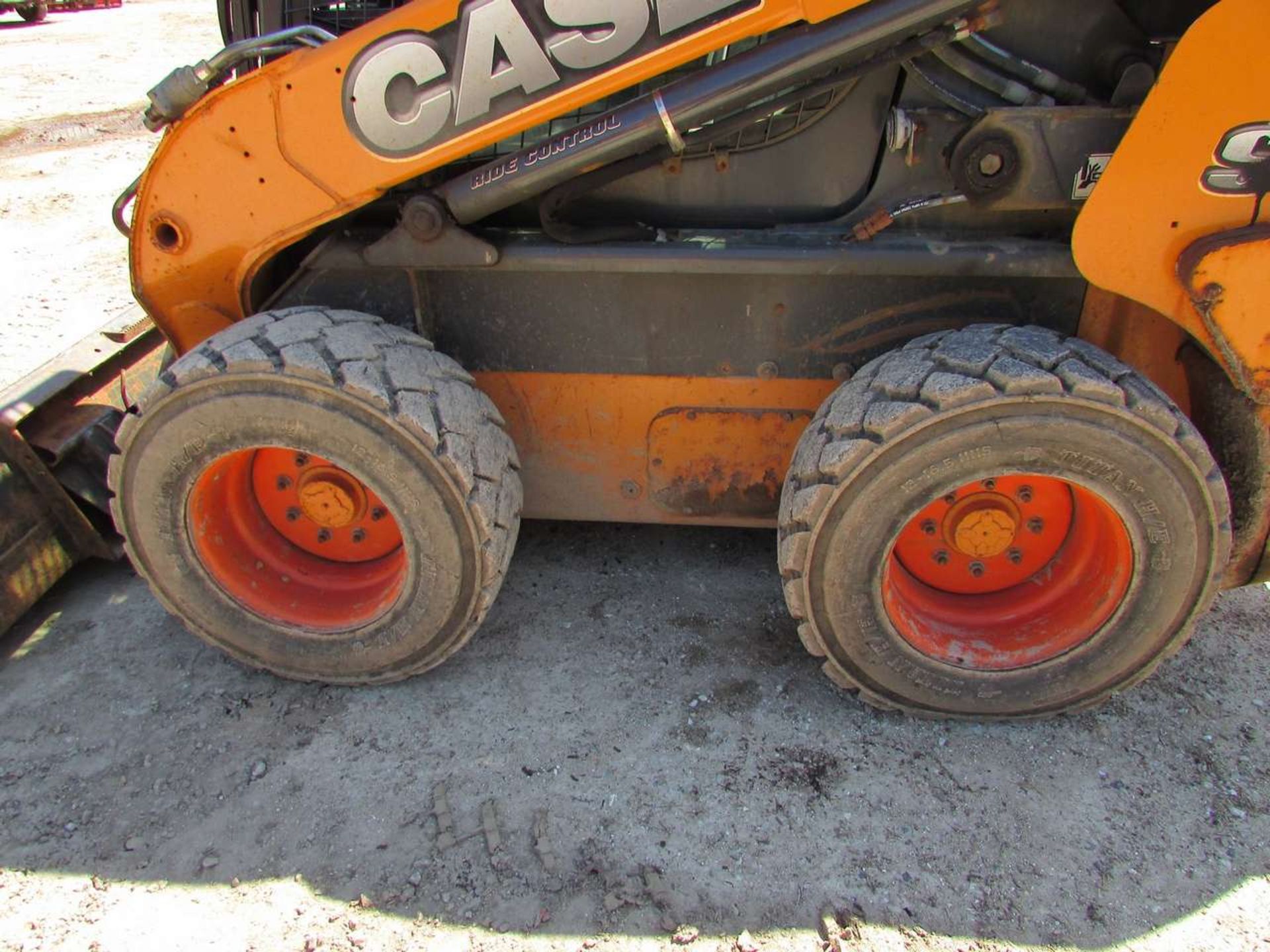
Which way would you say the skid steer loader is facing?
to the viewer's left
